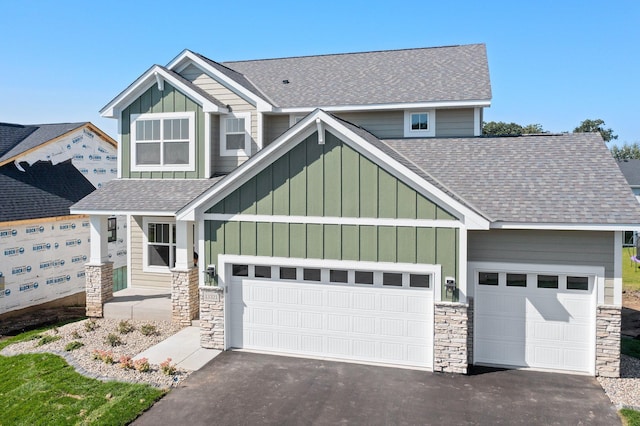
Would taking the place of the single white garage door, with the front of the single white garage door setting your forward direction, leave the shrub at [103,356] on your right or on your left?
on your right

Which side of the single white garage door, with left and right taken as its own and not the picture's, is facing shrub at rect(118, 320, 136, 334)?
right

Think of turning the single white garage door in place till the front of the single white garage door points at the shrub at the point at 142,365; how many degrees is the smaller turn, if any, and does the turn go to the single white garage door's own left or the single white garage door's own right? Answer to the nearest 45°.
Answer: approximately 45° to the single white garage door's own right

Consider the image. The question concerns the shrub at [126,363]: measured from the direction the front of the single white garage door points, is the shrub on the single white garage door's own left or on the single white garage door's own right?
on the single white garage door's own right

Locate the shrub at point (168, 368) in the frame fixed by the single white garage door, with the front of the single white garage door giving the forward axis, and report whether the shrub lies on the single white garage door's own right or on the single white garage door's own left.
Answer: on the single white garage door's own right

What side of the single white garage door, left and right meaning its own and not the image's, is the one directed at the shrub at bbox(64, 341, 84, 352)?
right

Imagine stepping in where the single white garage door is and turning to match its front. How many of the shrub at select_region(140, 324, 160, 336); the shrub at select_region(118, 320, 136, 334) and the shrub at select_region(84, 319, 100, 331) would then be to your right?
3

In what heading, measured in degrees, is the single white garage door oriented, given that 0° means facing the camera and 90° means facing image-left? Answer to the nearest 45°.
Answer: approximately 0°
